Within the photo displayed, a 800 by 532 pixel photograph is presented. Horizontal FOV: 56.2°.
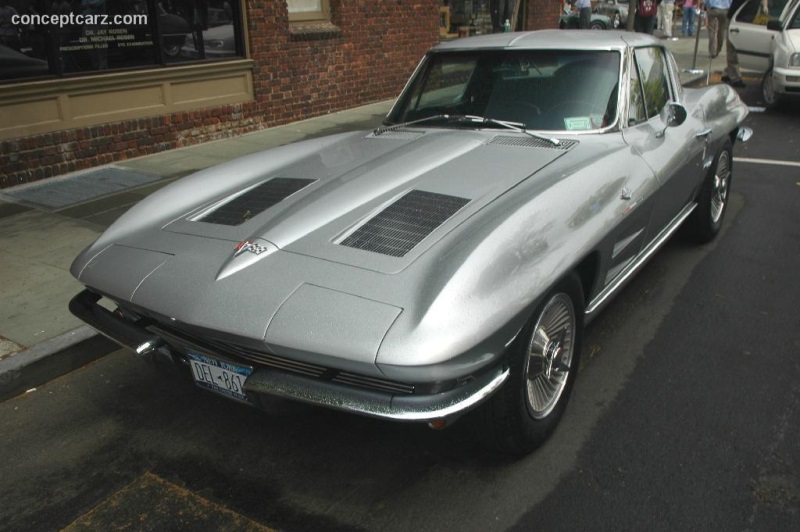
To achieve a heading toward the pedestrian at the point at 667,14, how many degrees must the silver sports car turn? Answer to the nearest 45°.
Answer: approximately 135° to its right

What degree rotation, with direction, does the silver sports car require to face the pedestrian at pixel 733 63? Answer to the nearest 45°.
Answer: approximately 180°

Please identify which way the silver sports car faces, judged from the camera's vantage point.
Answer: facing the viewer and to the left of the viewer

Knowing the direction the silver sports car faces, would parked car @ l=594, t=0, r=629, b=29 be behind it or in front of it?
behind

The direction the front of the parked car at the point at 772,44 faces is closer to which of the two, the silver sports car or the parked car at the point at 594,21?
the silver sports car

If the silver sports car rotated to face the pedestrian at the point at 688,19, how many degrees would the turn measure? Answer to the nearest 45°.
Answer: approximately 135° to its right

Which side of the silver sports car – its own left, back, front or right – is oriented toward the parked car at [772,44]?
back

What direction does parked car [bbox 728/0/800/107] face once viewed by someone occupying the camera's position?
facing the viewer and to the right of the viewer

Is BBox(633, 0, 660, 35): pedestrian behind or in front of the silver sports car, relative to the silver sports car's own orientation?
behind

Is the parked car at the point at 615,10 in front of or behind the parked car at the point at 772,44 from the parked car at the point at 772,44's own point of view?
behind

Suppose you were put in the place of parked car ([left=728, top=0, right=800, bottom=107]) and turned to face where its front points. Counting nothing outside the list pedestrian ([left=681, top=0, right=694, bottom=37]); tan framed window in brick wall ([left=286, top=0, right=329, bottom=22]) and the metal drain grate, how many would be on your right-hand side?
2

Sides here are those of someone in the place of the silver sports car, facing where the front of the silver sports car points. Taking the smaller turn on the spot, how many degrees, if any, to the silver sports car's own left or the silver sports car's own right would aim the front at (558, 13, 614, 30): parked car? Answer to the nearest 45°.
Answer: approximately 135° to the silver sports car's own right

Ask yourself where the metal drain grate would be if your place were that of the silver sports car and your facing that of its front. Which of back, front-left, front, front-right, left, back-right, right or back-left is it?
right

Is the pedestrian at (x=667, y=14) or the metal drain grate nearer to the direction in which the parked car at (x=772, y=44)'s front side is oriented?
the metal drain grate
